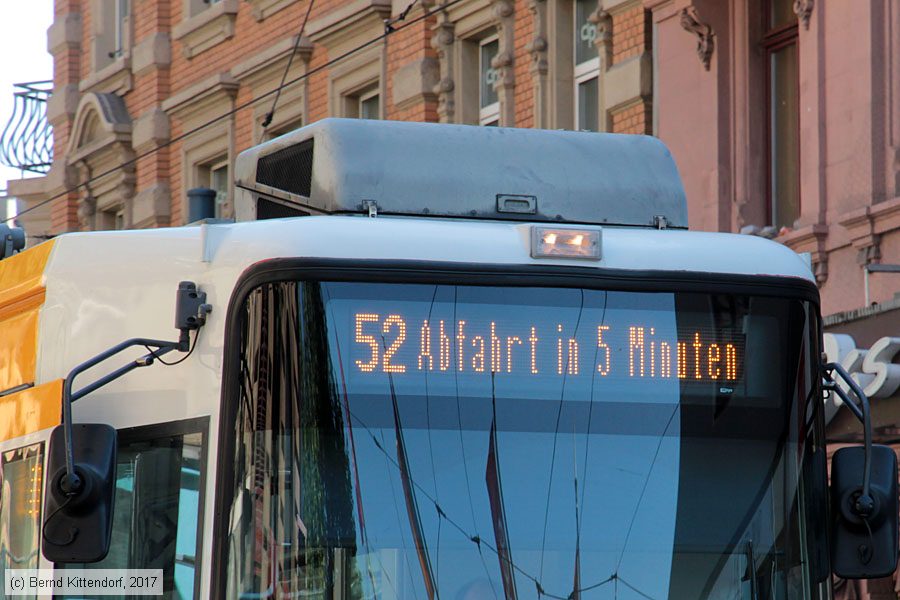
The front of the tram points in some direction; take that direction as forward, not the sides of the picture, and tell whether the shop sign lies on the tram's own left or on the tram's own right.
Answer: on the tram's own left

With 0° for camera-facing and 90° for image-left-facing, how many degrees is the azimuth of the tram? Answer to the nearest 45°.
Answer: approximately 315°

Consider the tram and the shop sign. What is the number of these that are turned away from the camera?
0

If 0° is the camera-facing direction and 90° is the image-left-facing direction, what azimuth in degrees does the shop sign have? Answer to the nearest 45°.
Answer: approximately 45°

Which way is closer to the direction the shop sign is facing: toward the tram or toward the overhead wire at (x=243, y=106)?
the tram

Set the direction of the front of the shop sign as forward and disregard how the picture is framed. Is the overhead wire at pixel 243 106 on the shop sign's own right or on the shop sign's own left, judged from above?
on the shop sign's own right

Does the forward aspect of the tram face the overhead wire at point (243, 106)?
no

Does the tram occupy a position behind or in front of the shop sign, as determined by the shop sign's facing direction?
in front
